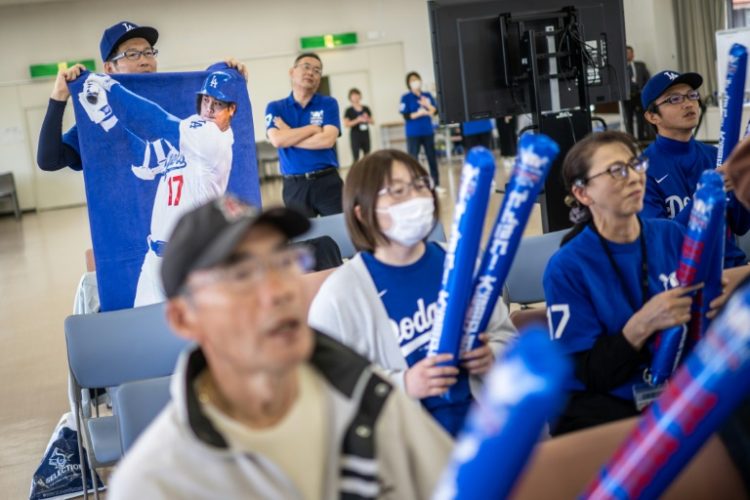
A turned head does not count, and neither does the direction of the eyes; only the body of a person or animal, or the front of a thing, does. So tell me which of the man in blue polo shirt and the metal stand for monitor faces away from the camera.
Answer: the metal stand for monitor

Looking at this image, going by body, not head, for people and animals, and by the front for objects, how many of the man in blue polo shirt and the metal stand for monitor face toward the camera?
1

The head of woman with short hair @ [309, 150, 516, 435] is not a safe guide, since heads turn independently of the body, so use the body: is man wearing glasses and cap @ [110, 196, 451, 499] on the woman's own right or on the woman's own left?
on the woman's own right

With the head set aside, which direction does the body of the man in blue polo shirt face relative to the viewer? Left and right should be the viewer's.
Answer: facing the viewer

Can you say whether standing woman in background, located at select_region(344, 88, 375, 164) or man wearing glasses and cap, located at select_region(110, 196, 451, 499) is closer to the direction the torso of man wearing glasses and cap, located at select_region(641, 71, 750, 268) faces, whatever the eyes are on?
the man wearing glasses and cap

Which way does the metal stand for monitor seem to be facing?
away from the camera
